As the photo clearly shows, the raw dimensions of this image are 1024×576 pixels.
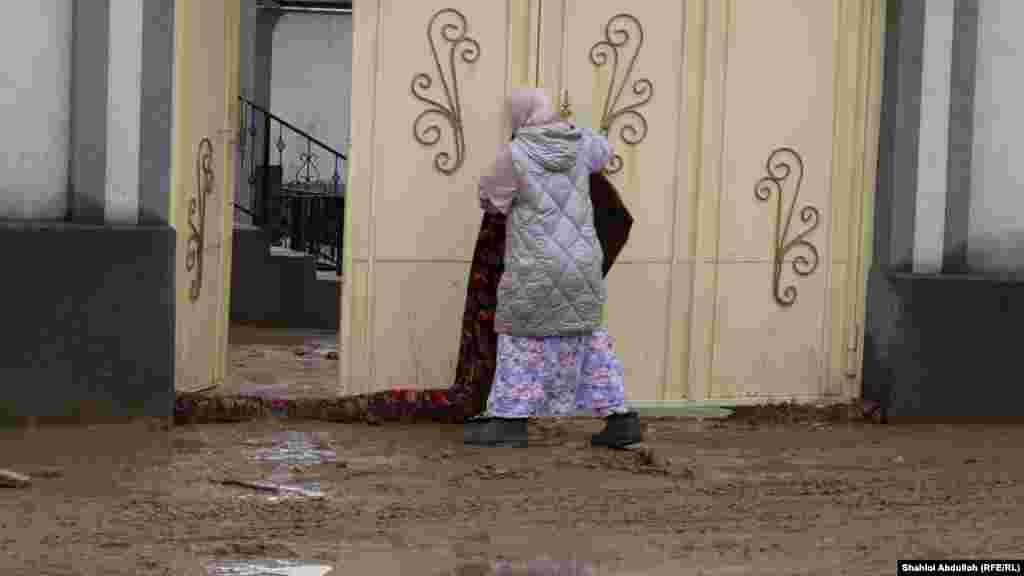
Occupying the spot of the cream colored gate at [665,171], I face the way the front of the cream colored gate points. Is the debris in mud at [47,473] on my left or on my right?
on my right

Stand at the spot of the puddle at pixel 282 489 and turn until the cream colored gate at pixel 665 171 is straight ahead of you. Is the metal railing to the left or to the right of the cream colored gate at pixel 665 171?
left

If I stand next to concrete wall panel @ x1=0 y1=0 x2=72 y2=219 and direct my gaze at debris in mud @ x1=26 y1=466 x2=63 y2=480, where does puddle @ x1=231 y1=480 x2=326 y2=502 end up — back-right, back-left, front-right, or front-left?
front-left

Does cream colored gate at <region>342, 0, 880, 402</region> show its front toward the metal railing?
no

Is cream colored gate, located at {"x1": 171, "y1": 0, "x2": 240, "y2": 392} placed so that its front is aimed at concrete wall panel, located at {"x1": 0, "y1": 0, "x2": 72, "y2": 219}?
no

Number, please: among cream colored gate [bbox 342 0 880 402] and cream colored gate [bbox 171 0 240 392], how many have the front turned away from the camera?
0

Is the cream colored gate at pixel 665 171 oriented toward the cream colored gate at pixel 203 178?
no

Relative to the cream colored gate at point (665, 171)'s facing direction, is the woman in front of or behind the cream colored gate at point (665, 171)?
in front

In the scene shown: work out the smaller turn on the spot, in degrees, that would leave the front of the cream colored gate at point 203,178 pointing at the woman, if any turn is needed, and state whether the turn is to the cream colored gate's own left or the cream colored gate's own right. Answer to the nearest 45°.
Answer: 0° — it already faces them

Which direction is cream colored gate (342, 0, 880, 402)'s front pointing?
toward the camera

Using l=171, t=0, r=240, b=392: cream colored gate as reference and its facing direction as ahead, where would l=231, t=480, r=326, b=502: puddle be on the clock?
The puddle is roughly at 1 o'clock from the cream colored gate.

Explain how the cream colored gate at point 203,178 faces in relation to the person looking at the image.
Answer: facing the viewer and to the right of the viewer

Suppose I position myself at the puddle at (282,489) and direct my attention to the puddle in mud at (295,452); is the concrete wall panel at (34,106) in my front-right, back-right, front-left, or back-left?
front-left

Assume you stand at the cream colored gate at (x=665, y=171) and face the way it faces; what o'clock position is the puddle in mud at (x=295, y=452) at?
The puddle in mud is roughly at 2 o'clock from the cream colored gate.

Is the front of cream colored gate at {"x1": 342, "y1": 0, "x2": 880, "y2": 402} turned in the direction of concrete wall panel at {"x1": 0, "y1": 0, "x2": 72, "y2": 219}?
no
